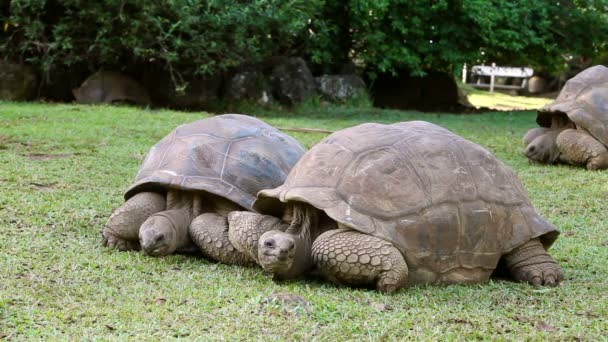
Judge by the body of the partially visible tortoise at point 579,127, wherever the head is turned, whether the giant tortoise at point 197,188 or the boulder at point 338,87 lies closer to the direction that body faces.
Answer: the giant tortoise

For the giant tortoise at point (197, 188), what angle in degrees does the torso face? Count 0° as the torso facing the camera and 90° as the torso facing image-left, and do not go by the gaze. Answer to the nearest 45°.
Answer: approximately 45°

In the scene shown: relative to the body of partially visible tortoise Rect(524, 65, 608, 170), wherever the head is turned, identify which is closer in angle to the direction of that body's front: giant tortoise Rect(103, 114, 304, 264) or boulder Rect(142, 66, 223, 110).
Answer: the giant tortoise

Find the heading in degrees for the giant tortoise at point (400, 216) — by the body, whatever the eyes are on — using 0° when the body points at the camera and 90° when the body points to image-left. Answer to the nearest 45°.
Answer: approximately 45°

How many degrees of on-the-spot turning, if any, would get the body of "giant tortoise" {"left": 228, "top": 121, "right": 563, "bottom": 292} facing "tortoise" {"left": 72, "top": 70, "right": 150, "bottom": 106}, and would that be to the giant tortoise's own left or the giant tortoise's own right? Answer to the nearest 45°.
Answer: approximately 90° to the giant tortoise's own right

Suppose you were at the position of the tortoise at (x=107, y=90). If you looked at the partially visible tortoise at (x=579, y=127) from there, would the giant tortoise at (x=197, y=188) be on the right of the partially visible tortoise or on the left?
right

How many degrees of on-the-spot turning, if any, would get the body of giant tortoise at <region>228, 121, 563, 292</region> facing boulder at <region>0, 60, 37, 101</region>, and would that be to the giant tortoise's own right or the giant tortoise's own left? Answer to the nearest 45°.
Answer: approximately 90° to the giant tortoise's own right

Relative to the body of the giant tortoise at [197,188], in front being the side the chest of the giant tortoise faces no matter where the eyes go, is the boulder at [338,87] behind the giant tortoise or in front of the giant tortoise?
behind
